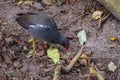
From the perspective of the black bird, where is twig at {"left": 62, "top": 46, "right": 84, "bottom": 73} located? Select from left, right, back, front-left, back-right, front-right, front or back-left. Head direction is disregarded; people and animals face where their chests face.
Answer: front-right

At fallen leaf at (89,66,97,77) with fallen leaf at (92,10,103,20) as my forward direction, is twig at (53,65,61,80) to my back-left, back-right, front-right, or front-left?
back-left

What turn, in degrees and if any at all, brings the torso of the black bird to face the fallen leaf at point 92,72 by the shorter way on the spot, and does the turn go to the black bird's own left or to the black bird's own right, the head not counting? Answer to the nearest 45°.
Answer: approximately 45° to the black bird's own right

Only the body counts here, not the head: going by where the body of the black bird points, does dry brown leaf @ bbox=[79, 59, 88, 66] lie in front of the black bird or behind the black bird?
in front

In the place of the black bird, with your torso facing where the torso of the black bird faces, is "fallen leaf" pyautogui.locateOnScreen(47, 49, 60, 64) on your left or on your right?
on your right

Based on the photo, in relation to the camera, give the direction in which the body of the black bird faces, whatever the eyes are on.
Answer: to the viewer's right

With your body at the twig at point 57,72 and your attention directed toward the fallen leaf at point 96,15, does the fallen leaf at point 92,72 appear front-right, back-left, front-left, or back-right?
front-right

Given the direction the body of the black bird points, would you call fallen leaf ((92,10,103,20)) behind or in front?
in front

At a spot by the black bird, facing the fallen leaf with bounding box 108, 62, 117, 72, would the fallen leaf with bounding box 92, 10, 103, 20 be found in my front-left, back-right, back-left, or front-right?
front-left
